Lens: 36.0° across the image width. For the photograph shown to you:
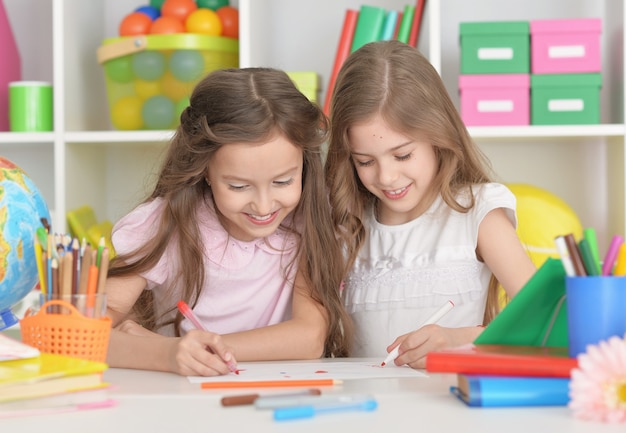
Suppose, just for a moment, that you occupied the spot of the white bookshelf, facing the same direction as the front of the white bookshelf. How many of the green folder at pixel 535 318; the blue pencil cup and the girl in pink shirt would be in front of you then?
3

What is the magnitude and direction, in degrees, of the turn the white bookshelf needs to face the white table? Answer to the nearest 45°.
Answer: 0° — it already faces it

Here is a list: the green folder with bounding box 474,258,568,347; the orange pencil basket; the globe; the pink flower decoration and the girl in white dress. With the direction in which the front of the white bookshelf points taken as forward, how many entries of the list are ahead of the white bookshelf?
5

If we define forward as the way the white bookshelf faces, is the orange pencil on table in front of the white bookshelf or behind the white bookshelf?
in front

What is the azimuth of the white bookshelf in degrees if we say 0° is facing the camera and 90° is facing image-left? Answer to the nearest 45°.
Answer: approximately 0°

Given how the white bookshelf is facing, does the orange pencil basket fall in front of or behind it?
in front

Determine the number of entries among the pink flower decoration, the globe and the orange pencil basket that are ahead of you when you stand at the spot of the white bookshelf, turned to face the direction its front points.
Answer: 3
